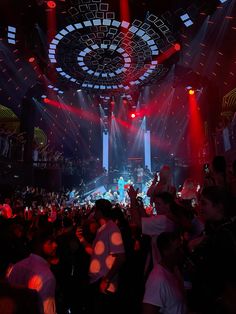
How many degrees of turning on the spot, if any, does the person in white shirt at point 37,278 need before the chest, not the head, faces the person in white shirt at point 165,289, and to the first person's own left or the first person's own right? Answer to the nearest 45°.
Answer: approximately 45° to the first person's own right

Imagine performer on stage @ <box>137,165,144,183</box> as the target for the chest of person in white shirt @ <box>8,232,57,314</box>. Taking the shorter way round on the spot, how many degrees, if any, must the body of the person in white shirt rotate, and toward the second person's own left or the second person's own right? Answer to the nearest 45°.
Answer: approximately 45° to the second person's own left
